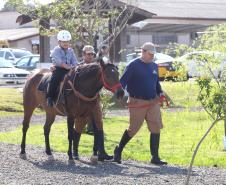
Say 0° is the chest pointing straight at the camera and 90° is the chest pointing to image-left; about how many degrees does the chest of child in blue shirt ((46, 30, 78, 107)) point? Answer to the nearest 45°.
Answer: approximately 315°

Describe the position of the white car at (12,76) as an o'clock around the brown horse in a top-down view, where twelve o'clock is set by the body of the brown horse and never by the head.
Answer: The white car is roughly at 7 o'clock from the brown horse.

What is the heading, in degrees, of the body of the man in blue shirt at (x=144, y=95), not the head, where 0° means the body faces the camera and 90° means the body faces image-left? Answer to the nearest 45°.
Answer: approximately 315°

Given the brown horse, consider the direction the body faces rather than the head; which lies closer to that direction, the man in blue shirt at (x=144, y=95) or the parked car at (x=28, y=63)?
the man in blue shirt

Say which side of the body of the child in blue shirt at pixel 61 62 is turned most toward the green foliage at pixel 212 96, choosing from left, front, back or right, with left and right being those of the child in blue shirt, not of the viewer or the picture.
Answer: front

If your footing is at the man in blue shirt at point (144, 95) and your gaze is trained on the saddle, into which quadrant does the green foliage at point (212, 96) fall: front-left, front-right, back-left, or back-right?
back-left
